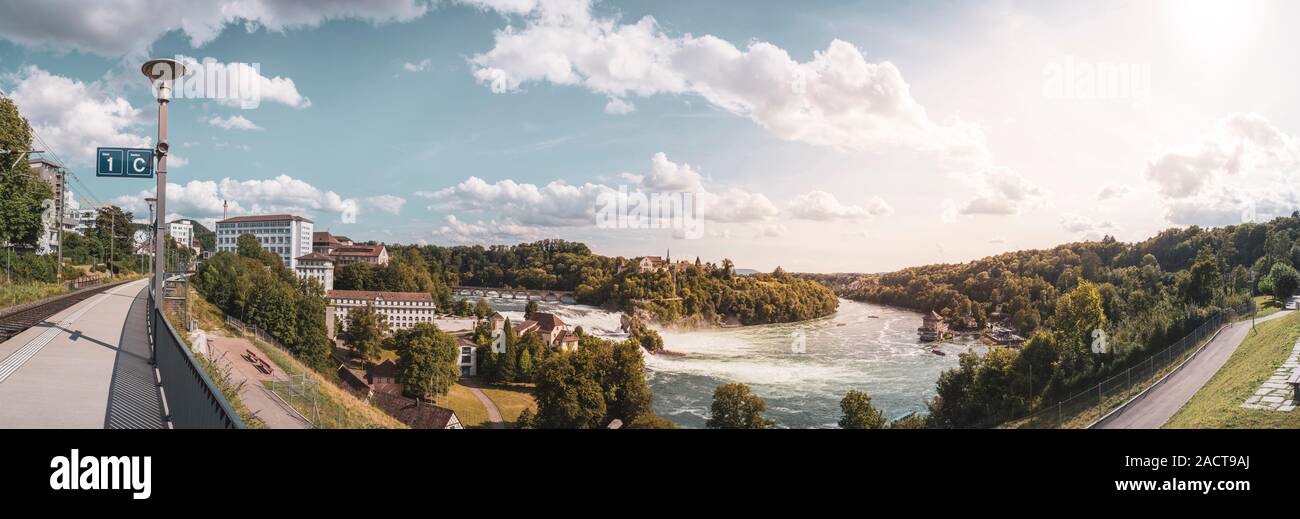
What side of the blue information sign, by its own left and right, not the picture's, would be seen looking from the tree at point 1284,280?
left

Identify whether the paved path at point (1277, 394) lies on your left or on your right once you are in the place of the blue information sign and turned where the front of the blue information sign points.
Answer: on your left

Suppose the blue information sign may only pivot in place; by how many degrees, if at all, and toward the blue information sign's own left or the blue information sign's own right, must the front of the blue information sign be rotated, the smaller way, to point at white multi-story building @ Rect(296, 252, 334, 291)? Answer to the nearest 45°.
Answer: approximately 180°

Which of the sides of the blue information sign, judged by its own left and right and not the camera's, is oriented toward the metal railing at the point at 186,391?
front

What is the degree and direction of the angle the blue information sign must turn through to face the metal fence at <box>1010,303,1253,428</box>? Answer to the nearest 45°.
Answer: approximately 90° to its left

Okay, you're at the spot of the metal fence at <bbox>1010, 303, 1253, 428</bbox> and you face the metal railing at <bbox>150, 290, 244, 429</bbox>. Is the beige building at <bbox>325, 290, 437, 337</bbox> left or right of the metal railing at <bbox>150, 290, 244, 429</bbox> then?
right

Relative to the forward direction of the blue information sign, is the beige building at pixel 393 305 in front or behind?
behind

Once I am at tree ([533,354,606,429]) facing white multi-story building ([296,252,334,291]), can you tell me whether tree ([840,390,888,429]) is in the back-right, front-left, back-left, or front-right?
back-right

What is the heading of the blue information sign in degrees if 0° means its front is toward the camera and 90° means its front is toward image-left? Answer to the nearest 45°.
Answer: approximately 0°

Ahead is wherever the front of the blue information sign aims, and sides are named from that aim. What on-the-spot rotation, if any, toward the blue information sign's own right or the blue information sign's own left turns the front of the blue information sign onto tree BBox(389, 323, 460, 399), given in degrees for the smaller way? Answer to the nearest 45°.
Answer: approximately 135° to the blue information sign's own left
